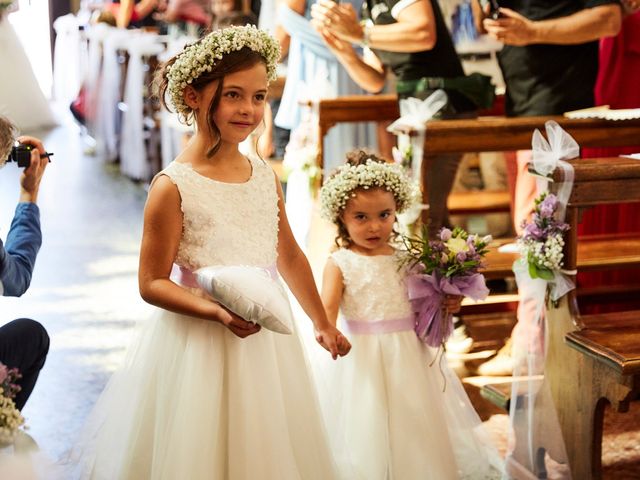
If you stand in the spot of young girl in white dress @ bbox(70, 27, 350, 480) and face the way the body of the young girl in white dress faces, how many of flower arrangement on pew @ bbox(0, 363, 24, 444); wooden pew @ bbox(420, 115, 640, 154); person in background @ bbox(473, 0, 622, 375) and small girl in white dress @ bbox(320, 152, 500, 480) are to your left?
3

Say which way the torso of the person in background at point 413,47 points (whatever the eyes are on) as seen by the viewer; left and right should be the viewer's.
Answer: facing to the left of the viewer

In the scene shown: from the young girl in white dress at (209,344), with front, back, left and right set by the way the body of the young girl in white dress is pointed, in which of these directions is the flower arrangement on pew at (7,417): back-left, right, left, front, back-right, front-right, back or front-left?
front-right

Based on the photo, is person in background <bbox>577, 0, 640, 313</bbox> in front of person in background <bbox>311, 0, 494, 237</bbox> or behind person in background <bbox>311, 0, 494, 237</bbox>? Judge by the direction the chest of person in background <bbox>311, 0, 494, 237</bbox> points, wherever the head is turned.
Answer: behind

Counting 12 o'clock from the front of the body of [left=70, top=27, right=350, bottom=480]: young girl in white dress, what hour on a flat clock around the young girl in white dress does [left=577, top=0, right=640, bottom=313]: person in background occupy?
The person in background is roughly at 9 o'clock from the young girl in white dress.

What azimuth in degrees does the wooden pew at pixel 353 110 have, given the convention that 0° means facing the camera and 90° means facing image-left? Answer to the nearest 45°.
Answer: approximately 0°
